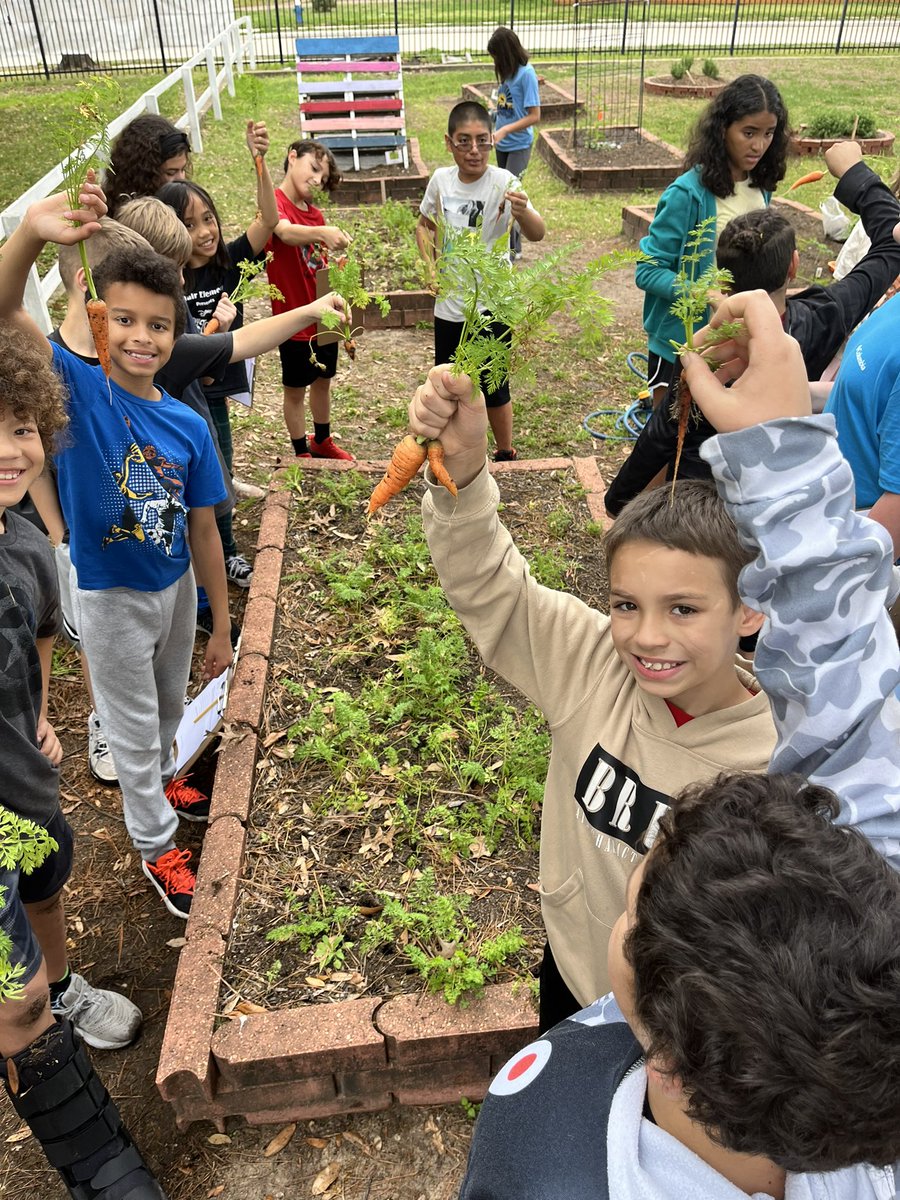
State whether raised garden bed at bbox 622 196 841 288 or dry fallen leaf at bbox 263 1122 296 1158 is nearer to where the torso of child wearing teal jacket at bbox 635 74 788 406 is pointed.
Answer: the dry fallen leaf

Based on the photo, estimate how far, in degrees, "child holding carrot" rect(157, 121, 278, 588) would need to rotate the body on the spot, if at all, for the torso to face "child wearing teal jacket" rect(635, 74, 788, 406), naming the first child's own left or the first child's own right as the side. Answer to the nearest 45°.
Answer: approximately 90° to the first child's own left

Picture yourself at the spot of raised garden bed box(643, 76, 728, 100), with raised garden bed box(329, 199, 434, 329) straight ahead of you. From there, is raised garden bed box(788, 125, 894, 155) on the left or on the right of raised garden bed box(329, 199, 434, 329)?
left

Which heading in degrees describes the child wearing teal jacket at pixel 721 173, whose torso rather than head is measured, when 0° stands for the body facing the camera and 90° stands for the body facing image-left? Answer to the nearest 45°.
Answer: approximately 315°

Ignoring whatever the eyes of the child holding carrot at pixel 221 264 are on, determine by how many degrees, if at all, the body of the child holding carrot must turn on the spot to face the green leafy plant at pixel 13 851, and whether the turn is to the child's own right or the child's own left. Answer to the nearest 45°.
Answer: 0° — they already face it

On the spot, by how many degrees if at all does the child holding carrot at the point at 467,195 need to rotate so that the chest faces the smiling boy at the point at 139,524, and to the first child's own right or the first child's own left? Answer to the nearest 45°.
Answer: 0° — they already face them

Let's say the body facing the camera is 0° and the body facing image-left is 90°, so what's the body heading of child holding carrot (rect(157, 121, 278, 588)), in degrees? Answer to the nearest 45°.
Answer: approximately 0°

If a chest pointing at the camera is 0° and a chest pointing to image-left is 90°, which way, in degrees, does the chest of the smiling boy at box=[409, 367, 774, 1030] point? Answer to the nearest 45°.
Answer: approximately 0°

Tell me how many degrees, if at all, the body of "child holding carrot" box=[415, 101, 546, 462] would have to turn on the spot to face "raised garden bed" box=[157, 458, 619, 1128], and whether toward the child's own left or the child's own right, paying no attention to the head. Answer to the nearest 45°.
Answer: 0° — they already face it
